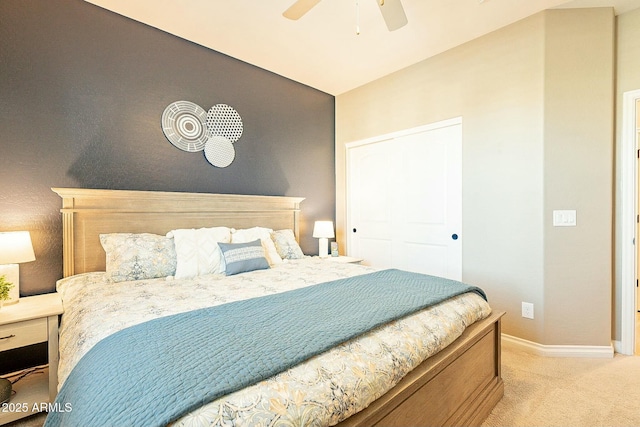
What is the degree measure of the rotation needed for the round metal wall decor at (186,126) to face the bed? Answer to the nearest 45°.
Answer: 0° — it already faces it

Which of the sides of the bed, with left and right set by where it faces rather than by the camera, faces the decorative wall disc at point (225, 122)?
back

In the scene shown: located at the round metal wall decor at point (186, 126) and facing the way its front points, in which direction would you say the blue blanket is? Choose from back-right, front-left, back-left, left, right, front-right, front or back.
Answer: front

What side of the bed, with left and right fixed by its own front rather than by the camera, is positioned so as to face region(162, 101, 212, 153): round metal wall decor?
back

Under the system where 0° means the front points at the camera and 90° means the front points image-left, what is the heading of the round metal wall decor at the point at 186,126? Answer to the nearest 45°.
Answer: approximately 0°

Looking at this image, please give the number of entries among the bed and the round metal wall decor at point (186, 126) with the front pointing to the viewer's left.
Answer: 0

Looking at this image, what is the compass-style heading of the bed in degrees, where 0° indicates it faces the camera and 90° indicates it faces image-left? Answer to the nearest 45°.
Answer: approximately 315°
